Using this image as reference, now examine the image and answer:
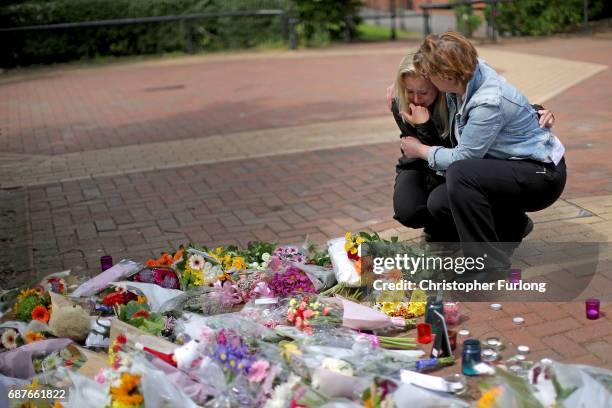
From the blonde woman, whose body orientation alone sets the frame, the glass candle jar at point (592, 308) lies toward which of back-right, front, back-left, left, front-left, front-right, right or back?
left

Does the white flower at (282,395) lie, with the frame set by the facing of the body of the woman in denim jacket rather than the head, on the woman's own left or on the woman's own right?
on the woman's own left

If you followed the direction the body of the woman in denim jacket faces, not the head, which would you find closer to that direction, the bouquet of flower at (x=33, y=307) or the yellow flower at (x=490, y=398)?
the bouquet of flower

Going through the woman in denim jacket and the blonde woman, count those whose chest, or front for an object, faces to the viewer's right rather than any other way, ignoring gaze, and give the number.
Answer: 0

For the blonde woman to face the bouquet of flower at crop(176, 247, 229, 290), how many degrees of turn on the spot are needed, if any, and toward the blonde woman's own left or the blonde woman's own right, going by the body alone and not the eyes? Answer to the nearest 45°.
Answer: approximately 45° to the blonde woman's own right

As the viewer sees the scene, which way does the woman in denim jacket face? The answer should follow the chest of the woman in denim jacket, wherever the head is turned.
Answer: to the viewer's left

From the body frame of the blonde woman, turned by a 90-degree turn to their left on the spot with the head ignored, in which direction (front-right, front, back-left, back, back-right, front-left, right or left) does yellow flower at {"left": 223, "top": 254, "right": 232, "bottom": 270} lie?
back-right

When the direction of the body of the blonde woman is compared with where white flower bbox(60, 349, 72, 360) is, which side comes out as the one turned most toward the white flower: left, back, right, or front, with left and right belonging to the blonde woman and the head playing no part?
front

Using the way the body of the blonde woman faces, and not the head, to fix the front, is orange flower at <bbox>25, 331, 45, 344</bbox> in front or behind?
in front

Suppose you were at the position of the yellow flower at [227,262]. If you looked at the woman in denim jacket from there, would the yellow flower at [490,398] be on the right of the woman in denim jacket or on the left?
right

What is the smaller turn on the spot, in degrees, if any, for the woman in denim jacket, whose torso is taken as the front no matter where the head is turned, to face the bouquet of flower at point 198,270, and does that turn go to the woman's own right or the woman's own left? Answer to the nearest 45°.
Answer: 0° — they already face it

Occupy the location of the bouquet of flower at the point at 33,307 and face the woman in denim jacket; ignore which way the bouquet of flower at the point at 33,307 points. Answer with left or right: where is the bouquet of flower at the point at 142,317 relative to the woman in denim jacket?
right

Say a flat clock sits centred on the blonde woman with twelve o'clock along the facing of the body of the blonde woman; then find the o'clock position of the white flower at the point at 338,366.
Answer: The white flower is roughly at 11 o'clock from the blonde woman.

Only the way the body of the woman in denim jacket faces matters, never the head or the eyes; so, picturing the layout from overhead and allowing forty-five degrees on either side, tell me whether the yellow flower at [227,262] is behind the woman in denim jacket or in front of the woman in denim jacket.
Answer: in front

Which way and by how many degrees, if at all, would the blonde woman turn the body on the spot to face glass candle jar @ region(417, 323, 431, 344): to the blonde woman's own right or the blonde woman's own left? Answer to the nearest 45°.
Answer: approximately 45° to the blonde woman's own left

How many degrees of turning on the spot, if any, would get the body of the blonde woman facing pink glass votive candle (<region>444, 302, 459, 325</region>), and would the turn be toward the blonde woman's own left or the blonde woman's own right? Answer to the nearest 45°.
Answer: approximately 45° to the blonde woman's own left
